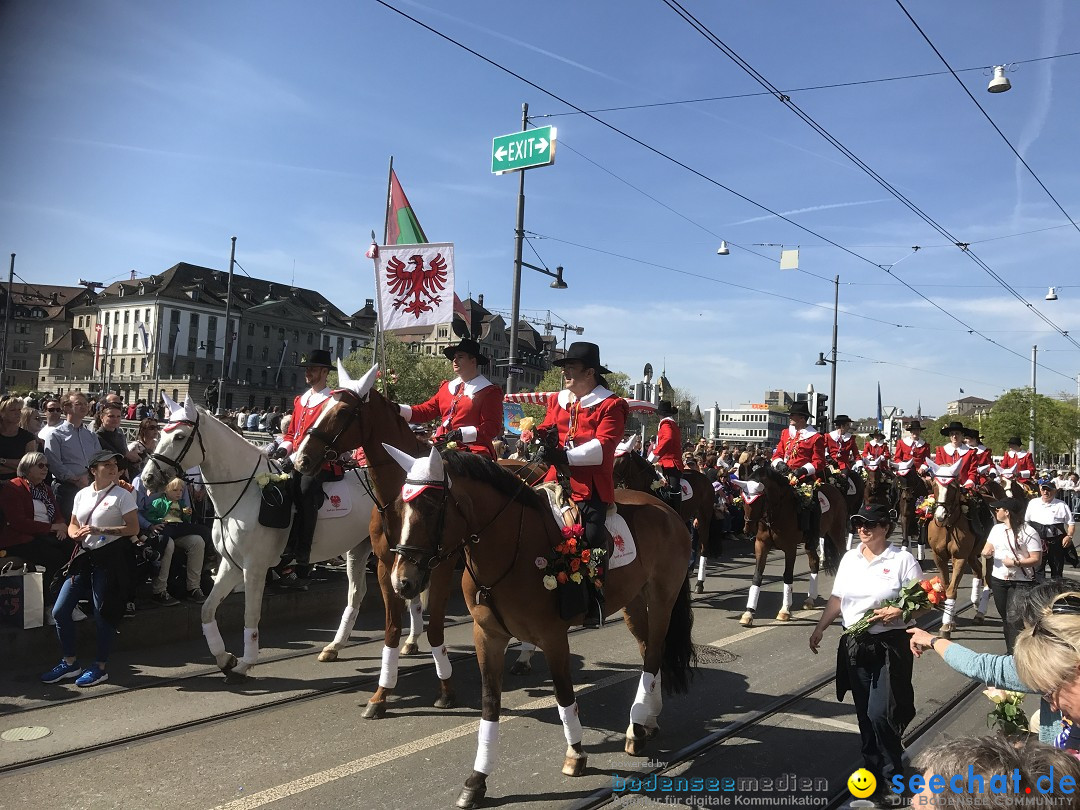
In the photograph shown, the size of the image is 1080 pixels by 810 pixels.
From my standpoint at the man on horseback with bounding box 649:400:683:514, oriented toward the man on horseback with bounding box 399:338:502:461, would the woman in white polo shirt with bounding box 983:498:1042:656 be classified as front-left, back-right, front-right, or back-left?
front-left

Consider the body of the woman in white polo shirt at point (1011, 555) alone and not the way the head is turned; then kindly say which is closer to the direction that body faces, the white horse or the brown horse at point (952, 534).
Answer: the white horse

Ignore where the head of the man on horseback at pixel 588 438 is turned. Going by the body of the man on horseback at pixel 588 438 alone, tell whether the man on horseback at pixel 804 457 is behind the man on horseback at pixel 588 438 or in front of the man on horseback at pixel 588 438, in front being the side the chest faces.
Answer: behind

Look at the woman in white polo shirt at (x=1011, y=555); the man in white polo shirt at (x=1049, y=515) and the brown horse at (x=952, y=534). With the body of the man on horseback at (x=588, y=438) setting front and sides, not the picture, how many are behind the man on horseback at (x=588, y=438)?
3

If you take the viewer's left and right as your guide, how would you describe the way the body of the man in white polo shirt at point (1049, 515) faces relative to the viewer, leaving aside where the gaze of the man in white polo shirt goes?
facing the viewer

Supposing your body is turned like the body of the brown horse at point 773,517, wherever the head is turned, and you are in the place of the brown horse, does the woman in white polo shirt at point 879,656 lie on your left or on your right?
on your left

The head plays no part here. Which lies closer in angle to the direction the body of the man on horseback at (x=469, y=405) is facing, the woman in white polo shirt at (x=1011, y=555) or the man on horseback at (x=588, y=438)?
the man on horseback

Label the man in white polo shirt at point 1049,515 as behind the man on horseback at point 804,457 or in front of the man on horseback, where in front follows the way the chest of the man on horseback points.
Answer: behind
